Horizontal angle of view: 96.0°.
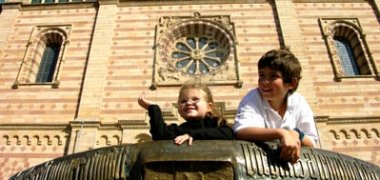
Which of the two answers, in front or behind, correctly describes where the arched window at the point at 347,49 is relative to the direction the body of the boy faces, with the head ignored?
behind

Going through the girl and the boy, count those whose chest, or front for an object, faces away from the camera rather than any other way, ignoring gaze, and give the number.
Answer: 0

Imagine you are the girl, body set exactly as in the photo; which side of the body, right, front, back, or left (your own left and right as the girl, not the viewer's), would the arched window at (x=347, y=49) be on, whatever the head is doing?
back

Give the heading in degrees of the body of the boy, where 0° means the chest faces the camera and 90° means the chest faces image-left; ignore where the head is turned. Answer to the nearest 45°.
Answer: approximately 0°

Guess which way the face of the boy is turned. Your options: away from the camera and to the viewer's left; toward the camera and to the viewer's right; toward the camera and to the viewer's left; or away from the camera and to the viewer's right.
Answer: toward the camera and to the viewer's left

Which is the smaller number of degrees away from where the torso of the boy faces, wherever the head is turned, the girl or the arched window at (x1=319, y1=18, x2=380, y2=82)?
the girl

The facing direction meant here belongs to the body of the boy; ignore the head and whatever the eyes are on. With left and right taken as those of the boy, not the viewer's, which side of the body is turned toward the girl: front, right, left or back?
right
